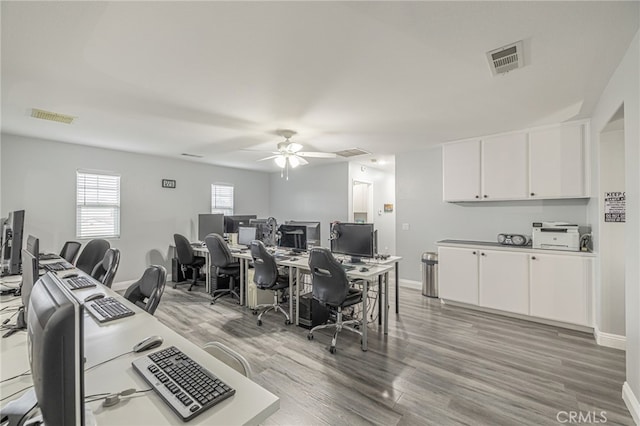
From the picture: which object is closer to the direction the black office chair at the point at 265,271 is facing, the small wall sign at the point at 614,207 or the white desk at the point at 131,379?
the small wall sign

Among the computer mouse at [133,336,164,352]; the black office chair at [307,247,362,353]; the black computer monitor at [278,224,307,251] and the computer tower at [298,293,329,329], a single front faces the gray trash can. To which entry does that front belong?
the black office chair

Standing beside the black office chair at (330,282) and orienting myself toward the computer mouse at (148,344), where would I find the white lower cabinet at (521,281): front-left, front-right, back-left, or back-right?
back-left

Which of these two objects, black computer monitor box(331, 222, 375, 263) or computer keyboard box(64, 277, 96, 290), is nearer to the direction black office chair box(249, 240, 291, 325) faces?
the black computer monitor

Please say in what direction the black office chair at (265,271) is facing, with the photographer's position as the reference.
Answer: facing away from the viewer and to the right of the viewer

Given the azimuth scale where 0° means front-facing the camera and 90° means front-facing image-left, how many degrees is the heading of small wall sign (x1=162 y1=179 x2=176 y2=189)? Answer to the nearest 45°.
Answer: approximately 0°

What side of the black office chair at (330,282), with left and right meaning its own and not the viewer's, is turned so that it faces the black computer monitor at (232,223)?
left

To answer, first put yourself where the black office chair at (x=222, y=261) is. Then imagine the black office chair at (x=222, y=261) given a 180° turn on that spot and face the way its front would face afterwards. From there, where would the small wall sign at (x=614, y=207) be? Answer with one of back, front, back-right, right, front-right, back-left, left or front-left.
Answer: left

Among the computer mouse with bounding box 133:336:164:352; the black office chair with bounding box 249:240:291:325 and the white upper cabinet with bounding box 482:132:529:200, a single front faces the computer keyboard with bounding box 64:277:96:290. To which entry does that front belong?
the white upper cabinet

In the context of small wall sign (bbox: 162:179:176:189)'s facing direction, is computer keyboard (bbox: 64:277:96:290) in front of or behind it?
in front

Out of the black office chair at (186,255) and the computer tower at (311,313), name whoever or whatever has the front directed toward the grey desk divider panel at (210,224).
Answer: the black office chair

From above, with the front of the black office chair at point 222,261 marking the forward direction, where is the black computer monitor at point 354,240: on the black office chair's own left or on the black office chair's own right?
on the black office chair's own right

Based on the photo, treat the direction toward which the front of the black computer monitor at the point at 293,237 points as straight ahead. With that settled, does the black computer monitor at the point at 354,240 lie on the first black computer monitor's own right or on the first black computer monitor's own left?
on the first black computer monitor's own left

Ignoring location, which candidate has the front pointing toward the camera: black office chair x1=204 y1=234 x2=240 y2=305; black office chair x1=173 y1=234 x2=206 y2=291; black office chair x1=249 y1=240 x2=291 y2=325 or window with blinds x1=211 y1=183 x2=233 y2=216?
the window with blinds

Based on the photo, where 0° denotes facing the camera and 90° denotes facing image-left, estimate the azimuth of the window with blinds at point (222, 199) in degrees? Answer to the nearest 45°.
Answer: approximately 0°
